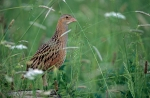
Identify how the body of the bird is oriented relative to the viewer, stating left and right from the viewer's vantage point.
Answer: facing to the right of the viewer
